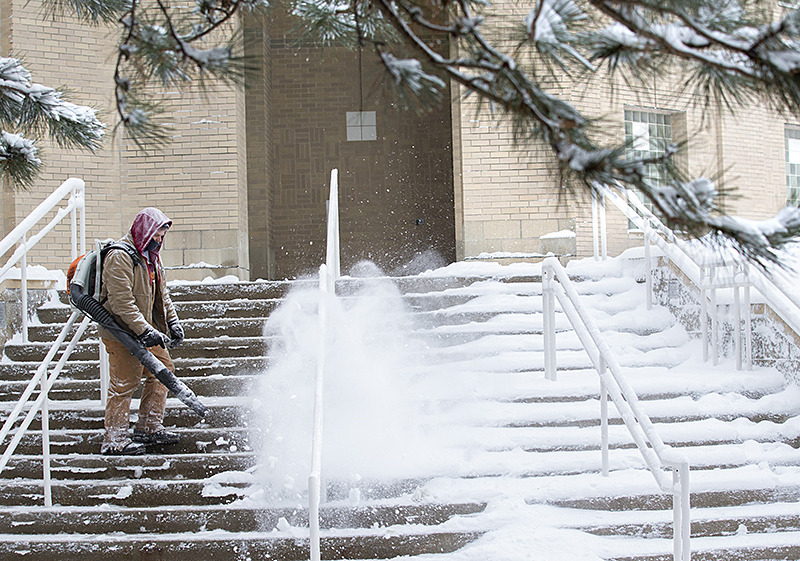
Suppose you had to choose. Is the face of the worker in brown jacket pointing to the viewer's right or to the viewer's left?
to the viewer's right

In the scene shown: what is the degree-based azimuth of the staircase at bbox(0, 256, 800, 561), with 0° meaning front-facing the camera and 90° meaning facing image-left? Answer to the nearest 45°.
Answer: approximately 0°

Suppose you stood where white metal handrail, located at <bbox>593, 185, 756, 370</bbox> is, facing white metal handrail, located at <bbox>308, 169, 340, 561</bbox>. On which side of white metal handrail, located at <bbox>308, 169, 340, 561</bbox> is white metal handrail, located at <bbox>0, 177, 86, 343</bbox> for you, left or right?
right
